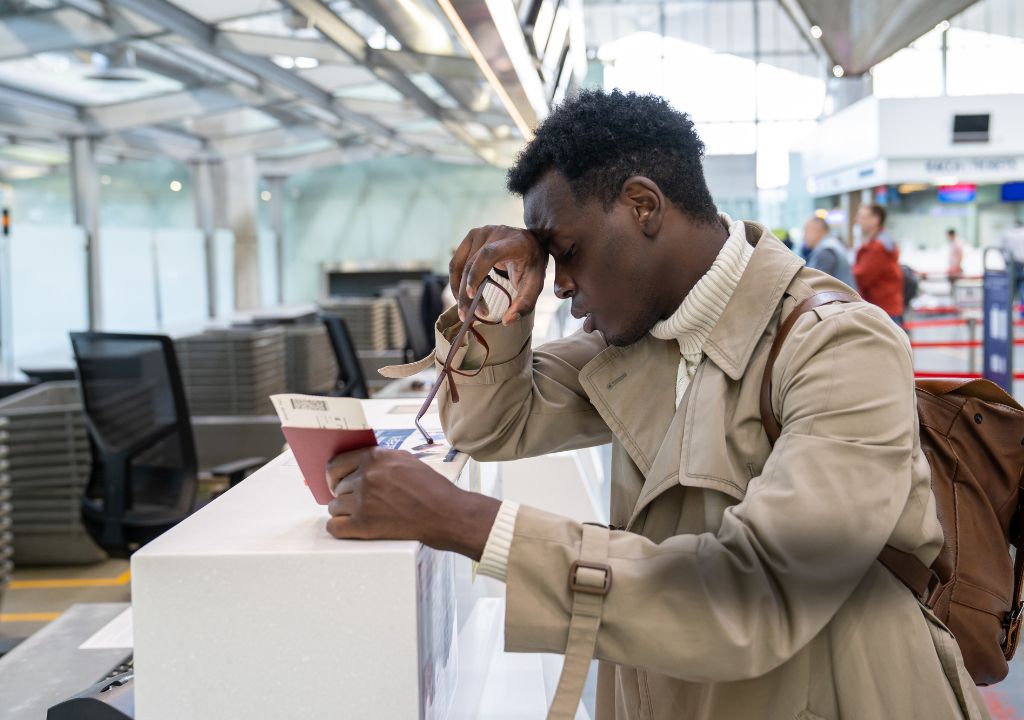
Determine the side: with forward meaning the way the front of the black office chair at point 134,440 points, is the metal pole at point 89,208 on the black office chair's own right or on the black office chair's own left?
on the black office chair's own left

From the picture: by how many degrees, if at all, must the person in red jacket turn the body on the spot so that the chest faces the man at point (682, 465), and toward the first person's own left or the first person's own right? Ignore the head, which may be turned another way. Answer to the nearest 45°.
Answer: approximately 90° to the first person's own left

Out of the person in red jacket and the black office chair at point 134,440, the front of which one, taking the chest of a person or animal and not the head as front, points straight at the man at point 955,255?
the black office chair

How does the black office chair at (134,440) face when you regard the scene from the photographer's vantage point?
facing away from the viewer and to the right of the viewer

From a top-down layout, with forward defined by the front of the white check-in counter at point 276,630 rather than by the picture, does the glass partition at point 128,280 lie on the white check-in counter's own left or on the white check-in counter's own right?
on the white check-in counter's own left

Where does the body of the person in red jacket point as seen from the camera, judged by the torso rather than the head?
to the viewer's left

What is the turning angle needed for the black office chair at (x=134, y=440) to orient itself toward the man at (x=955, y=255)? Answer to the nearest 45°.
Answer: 0° — it already faces them

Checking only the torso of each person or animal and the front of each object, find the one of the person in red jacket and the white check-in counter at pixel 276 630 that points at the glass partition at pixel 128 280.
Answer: the person in red jacket

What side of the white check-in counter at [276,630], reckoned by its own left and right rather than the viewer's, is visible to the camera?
right
